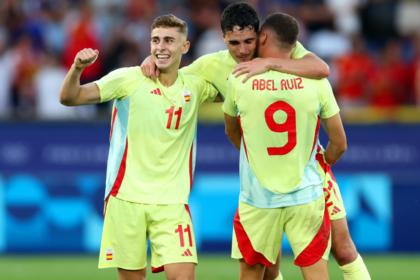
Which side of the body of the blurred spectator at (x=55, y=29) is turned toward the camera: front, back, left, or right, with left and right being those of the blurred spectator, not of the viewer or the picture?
front

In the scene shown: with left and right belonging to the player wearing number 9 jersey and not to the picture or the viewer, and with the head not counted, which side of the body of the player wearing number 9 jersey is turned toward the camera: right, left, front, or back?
back

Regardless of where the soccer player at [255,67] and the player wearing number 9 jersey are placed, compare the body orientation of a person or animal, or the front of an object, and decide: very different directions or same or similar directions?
very different directions

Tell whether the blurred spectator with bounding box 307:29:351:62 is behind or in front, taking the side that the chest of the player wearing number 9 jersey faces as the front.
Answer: in front

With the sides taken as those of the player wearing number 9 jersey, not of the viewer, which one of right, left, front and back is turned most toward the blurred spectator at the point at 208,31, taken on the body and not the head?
front

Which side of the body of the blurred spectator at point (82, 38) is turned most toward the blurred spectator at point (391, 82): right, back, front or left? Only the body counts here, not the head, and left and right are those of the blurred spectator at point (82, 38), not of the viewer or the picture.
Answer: left

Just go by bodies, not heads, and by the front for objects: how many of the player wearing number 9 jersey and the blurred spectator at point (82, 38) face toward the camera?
1
